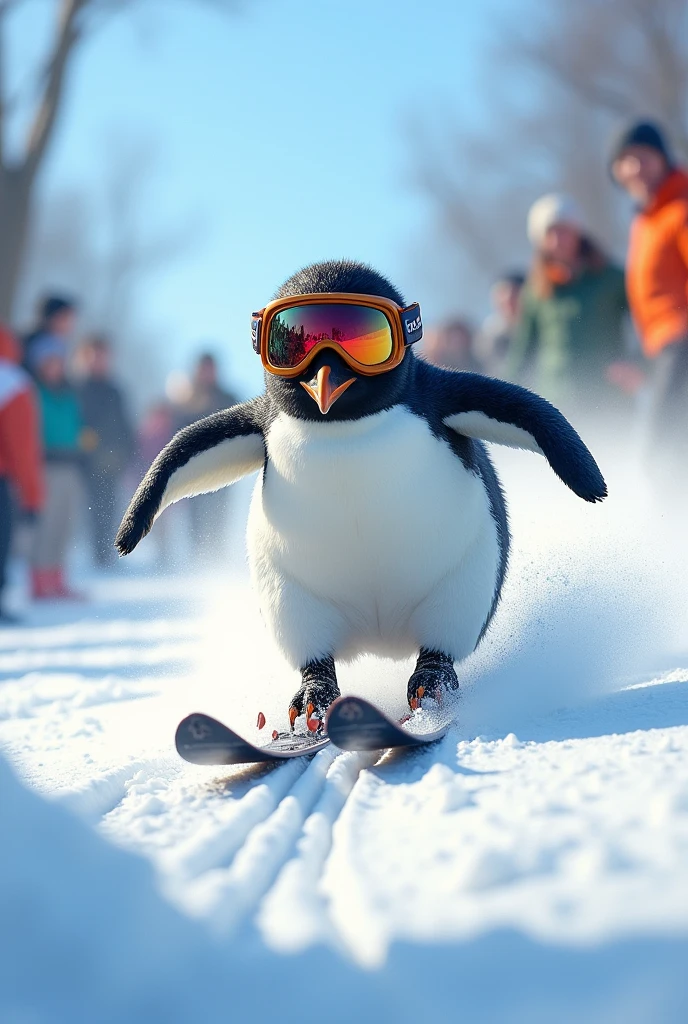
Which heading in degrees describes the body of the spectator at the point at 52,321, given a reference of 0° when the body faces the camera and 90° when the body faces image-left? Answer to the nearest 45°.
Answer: approximately 315°

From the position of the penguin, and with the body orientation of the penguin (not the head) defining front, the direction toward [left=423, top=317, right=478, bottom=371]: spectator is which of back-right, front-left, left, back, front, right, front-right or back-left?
back

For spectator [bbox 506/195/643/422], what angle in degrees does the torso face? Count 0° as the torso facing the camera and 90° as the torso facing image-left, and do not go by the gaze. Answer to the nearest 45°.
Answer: approximately 0°

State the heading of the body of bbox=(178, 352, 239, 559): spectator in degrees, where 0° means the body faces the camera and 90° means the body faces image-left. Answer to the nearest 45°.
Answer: approximately 0°
